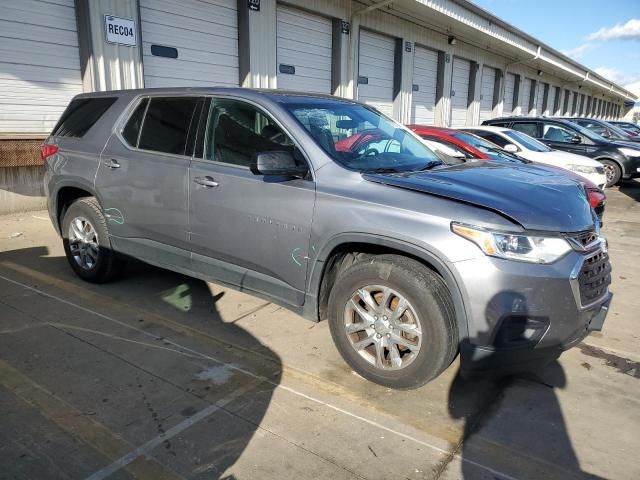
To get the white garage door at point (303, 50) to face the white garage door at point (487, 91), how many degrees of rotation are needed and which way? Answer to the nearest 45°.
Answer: approximately 90° to its left

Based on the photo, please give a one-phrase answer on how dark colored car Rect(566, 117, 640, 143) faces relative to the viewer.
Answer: facing to the right of the viewer

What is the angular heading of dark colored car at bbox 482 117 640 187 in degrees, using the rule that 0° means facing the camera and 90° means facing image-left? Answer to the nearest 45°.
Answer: approximately 315°

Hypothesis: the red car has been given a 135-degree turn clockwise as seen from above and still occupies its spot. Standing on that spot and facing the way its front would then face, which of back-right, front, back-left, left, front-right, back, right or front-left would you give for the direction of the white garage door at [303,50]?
front-right

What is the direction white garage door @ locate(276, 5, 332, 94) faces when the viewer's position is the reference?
facing the viewer and to the right of the viewer

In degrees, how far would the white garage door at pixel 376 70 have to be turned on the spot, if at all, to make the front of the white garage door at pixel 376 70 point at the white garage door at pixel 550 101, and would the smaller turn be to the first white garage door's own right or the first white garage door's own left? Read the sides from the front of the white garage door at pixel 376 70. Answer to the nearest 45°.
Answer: approximately 90° to the first white garage door's own left

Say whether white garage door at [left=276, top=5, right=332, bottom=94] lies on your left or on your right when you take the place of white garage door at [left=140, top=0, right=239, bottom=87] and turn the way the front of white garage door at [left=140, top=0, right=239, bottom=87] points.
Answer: on your left

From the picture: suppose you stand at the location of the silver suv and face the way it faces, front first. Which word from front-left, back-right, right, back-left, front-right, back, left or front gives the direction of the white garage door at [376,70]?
back-left

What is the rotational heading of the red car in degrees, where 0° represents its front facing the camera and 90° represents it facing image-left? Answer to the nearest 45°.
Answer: approximately 315°

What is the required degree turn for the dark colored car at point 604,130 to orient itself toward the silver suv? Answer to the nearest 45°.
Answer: approximately 90° to its right

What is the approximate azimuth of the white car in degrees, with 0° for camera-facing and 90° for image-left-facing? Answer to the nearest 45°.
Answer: approximately 315°

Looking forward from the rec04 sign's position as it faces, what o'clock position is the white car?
The white car is roughly at 11 o'clock from the rec04 sign.

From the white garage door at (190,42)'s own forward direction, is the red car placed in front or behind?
in front

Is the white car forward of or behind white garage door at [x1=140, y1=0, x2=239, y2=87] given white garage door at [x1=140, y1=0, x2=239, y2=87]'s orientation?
forward
